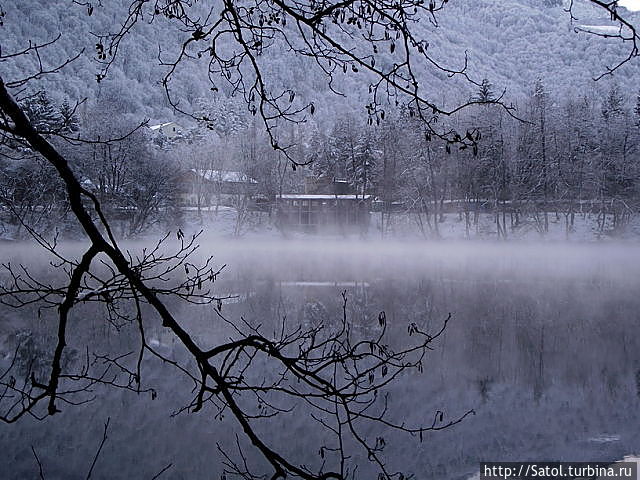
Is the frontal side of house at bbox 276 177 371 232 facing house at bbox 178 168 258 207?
no

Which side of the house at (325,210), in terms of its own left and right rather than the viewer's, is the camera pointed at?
front
